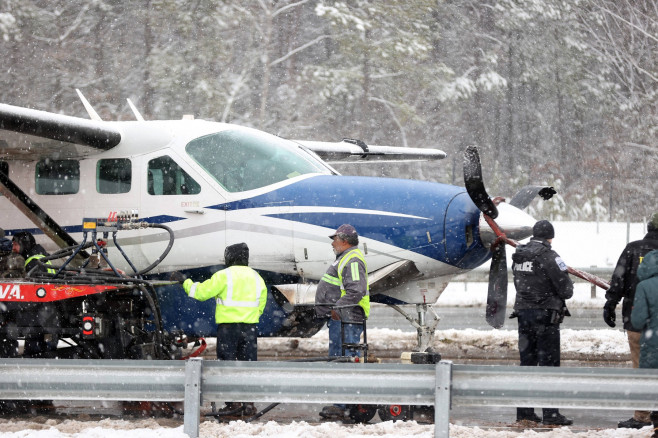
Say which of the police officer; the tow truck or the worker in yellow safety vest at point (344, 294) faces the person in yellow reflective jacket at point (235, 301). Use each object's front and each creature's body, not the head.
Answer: the worker in yellow safety vest at point (344, 294)

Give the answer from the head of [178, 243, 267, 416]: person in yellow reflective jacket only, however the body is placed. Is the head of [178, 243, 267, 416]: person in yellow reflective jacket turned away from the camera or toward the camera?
away from the camera

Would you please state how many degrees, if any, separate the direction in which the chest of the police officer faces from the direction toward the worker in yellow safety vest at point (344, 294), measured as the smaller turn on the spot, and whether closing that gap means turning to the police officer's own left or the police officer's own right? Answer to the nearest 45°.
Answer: approximately 135° to the police officer's own left

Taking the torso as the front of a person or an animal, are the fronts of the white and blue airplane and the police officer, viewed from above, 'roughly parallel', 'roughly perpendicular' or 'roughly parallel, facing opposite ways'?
roughly perpendicular

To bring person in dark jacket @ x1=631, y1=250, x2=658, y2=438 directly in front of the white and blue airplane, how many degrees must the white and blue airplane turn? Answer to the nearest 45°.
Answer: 0° — it already faces them

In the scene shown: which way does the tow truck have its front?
to the viewer's left

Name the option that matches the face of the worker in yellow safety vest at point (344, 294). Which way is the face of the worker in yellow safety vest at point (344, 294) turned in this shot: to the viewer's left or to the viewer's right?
to the viewer's left

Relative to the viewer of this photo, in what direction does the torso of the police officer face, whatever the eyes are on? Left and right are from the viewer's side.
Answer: facing away from the viewer and to the right of the viewer

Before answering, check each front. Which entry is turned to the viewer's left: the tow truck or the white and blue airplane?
the tow truck
